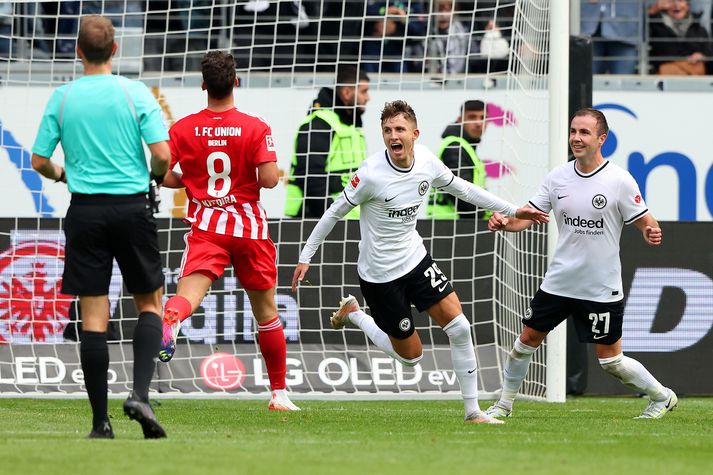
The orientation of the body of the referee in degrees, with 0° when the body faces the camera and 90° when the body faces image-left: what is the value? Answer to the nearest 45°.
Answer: approximately 180°

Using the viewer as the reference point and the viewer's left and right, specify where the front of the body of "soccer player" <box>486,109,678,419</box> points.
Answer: facing the viewer and to the left of the viewer

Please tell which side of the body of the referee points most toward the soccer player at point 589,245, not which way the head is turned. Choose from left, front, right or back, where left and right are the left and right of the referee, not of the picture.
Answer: right

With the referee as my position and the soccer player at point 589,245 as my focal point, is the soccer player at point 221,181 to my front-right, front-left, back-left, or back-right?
front-left

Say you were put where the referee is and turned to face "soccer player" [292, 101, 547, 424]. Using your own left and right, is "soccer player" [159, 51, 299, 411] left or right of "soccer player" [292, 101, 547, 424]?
left

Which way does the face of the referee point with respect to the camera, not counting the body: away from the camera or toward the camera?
away from the camera

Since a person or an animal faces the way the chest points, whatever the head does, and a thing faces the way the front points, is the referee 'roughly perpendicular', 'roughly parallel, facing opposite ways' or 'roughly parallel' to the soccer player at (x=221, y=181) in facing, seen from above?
roughly parallel

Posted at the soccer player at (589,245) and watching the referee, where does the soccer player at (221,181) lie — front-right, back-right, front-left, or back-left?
front-right

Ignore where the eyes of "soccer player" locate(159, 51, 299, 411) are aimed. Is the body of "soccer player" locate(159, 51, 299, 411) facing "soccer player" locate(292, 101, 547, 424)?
no

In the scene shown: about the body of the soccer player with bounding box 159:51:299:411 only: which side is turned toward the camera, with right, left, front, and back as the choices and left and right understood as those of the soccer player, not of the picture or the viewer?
back

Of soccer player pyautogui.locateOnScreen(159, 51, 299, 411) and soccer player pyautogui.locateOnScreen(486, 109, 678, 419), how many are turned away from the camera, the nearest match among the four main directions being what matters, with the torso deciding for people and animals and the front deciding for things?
1

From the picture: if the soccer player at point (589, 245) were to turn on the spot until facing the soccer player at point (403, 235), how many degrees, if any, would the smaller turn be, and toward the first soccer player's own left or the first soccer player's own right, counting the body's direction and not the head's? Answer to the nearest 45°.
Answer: approximately 90° to the first soccer player's own right

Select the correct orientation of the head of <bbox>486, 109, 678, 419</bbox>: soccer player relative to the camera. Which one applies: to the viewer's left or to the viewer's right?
to the viewer's left

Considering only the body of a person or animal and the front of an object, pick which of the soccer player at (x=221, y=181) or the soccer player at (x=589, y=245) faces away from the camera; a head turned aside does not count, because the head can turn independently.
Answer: the soccer player at (x=221, y=181)
